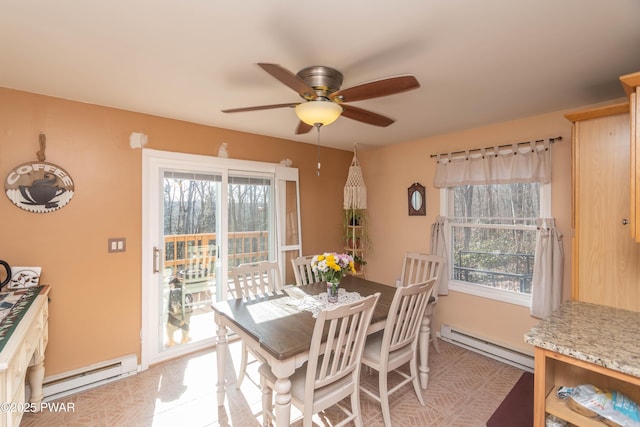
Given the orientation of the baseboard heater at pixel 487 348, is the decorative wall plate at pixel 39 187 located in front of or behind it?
in front

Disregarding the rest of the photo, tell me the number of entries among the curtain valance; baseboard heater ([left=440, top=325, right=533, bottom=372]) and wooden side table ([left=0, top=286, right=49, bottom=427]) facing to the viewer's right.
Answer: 1

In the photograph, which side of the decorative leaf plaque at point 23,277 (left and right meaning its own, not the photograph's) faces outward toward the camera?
front

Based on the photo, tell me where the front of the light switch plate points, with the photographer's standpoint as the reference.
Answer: facing the viewer

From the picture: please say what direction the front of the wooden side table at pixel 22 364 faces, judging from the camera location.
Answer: facing to the right of the viewer

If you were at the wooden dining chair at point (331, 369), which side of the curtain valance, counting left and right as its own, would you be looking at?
front

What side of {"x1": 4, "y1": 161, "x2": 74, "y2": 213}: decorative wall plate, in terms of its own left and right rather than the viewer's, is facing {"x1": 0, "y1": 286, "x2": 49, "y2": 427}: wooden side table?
front

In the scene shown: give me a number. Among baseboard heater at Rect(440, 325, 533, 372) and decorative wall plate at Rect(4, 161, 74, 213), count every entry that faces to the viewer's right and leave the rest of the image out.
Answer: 0

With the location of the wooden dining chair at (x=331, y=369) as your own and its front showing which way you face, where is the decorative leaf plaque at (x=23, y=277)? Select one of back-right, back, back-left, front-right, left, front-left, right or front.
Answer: front-left

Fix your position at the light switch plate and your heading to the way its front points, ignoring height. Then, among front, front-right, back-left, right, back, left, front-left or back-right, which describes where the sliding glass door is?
left

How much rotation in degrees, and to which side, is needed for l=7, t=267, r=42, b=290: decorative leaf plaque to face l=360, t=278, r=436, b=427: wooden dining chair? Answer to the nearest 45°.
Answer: approximately 45° to its left

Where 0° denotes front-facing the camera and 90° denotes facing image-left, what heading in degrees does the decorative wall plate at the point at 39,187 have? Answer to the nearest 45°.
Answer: approximately 0°

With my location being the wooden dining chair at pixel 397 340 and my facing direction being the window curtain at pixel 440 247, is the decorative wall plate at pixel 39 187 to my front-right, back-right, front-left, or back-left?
back-left
